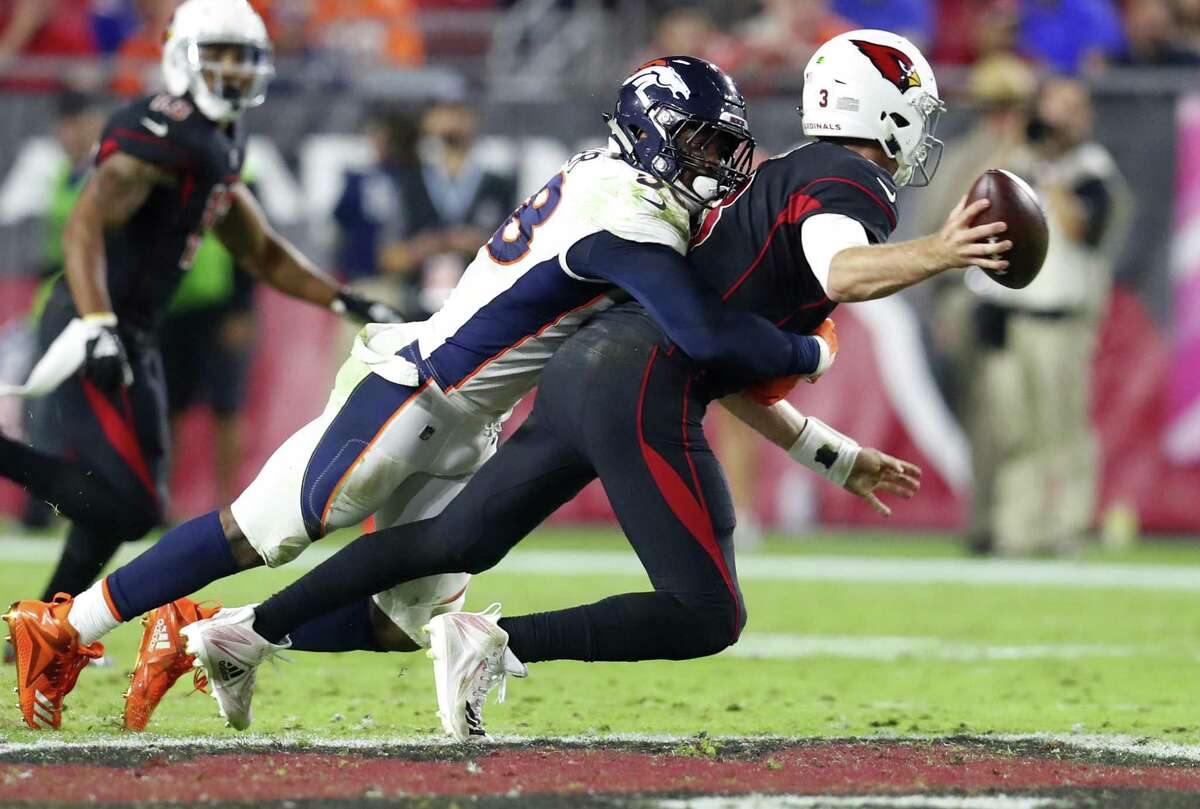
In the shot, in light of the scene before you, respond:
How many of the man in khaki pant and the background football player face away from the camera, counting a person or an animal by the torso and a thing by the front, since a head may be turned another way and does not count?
0

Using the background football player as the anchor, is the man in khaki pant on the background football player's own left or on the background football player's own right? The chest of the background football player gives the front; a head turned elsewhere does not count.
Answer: on the background football player's own left

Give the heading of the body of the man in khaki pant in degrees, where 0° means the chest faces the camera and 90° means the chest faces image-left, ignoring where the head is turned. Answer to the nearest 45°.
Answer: approximately 45°

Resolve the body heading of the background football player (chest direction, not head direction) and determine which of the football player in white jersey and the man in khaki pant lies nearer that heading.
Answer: the football player in white jersey

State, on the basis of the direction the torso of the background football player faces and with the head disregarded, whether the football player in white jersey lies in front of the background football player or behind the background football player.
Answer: in front

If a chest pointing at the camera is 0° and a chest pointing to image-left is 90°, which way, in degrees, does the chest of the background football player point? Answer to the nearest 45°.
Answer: approximately 315°

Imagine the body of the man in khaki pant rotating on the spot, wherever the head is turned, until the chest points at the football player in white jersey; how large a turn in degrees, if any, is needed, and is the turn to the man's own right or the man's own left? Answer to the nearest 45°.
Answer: approximately 45° to the man's own left

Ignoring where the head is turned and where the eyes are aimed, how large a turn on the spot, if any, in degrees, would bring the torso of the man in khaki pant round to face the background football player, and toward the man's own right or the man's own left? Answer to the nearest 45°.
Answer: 0° — they already face them
